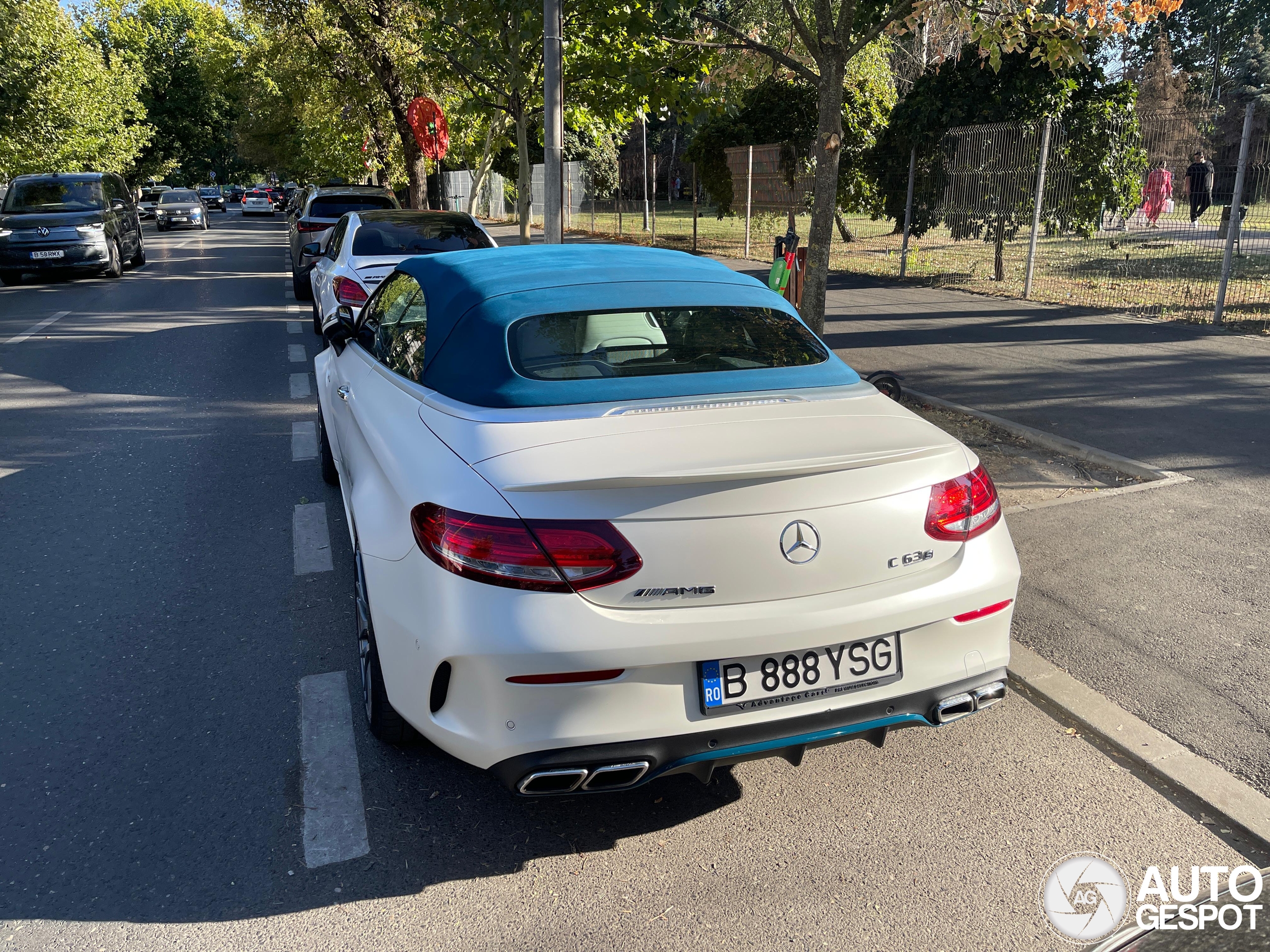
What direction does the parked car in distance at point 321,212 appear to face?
away from the camera

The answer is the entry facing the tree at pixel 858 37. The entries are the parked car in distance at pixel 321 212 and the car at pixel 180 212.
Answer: the car at pixel 180 212

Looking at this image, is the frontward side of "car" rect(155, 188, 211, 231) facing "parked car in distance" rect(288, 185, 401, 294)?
yes

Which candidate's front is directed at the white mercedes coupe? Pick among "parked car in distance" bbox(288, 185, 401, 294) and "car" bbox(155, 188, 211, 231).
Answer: "car" bbox(155, 188, 211, 231)

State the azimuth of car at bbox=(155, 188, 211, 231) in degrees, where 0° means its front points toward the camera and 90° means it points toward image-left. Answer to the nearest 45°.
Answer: approximately 0°

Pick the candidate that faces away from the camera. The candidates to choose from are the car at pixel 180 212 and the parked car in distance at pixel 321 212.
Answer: the parked car in distance at pixel 321 212

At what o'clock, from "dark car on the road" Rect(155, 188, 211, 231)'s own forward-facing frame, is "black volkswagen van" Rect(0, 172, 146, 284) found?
The black volkswagen van is roughly at 12 o'clock from the dark car on the road.

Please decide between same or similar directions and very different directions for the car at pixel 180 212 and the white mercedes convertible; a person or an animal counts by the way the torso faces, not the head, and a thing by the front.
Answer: very different directions

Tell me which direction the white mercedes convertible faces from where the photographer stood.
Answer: facing away from the viewer and to the left of the viewer

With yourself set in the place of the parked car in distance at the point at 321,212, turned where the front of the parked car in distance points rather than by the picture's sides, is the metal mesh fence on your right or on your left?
on your right

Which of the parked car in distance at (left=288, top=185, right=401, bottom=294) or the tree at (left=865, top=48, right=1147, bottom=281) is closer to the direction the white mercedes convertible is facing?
the parked car in distance
